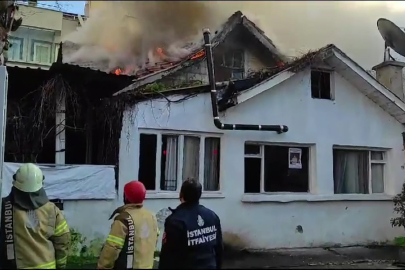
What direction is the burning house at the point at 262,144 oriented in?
toward the camera

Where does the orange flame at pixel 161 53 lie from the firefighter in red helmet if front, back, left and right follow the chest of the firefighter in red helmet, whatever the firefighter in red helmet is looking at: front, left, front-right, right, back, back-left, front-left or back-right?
front-right

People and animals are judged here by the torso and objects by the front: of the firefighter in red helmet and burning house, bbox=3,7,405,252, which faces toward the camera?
the burning house

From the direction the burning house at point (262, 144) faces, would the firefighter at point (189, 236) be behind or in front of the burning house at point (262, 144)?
in front

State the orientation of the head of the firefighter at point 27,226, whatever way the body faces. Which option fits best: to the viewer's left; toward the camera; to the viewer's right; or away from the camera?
away from the camera

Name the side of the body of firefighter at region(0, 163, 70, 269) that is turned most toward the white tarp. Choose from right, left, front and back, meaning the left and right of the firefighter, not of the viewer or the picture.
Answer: front

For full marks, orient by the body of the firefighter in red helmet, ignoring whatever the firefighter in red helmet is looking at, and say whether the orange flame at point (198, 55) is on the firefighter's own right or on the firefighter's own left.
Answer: on the firefighter's own right

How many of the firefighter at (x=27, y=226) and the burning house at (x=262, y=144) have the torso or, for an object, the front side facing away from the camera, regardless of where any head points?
1

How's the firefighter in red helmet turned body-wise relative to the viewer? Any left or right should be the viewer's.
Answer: facing away from the viewer and to the left of the viewer

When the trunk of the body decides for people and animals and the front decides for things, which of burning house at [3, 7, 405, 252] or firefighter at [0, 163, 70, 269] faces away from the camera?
the firefighter

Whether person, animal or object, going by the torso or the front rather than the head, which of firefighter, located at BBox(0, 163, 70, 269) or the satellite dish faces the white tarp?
the firefighter

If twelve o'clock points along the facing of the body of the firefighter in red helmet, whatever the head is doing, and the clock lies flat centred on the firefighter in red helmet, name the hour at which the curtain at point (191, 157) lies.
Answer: The curtain is roughly at 2 o'clock from the firefighter in red helmet.

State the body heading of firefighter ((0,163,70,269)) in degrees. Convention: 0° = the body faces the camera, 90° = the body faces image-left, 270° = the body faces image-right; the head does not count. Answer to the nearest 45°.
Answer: approximately 180°

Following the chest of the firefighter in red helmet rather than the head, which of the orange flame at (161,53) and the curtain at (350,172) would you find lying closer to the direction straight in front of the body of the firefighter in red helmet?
the orange flame

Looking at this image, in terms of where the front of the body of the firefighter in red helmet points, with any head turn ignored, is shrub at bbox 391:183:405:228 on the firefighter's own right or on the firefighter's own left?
on the firefighter's own right

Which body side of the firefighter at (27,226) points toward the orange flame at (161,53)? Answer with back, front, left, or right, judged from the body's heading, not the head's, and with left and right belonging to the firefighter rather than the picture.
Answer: front
